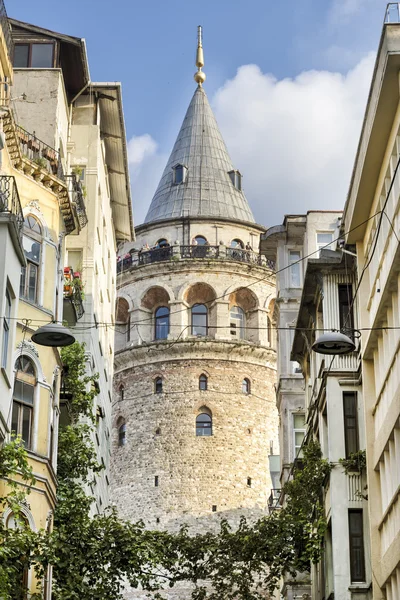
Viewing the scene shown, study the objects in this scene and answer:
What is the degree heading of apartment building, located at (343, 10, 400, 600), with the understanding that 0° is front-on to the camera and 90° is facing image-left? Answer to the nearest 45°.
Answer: approximately 90°

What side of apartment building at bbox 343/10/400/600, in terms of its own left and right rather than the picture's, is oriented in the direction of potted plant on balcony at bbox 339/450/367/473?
right
